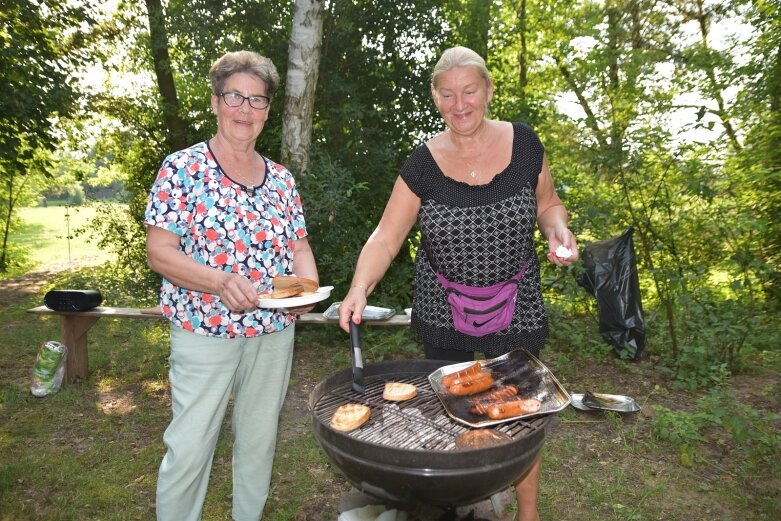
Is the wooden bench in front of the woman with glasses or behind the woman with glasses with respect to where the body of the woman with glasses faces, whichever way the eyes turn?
behind

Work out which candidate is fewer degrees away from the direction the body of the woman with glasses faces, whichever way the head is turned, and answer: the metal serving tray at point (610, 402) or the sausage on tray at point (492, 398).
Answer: the sausage on tray

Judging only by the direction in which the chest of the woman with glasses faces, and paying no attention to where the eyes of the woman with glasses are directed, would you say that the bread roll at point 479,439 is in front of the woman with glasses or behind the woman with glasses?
in front

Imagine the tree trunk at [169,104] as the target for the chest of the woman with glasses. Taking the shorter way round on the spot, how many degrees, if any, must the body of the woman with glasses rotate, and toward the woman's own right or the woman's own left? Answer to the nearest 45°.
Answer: approximately 135° to the woman's own left

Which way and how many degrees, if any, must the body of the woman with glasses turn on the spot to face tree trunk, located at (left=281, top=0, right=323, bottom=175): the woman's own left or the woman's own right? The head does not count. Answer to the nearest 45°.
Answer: approximately 135° to the woman's own left

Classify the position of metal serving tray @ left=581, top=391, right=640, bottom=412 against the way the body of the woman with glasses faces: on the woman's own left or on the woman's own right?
on the woman's own left

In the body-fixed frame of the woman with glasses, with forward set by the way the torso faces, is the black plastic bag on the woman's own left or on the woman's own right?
on the woman's own left

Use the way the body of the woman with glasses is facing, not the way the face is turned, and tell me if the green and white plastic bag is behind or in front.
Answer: behind

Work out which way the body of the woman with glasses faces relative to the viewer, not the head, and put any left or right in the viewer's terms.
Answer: facing the viewer and to the right of the viewer

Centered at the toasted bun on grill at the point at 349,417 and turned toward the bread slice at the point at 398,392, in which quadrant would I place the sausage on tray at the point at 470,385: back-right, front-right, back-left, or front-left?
front-right

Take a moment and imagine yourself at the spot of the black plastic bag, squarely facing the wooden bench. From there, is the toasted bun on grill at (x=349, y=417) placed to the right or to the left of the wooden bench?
left
